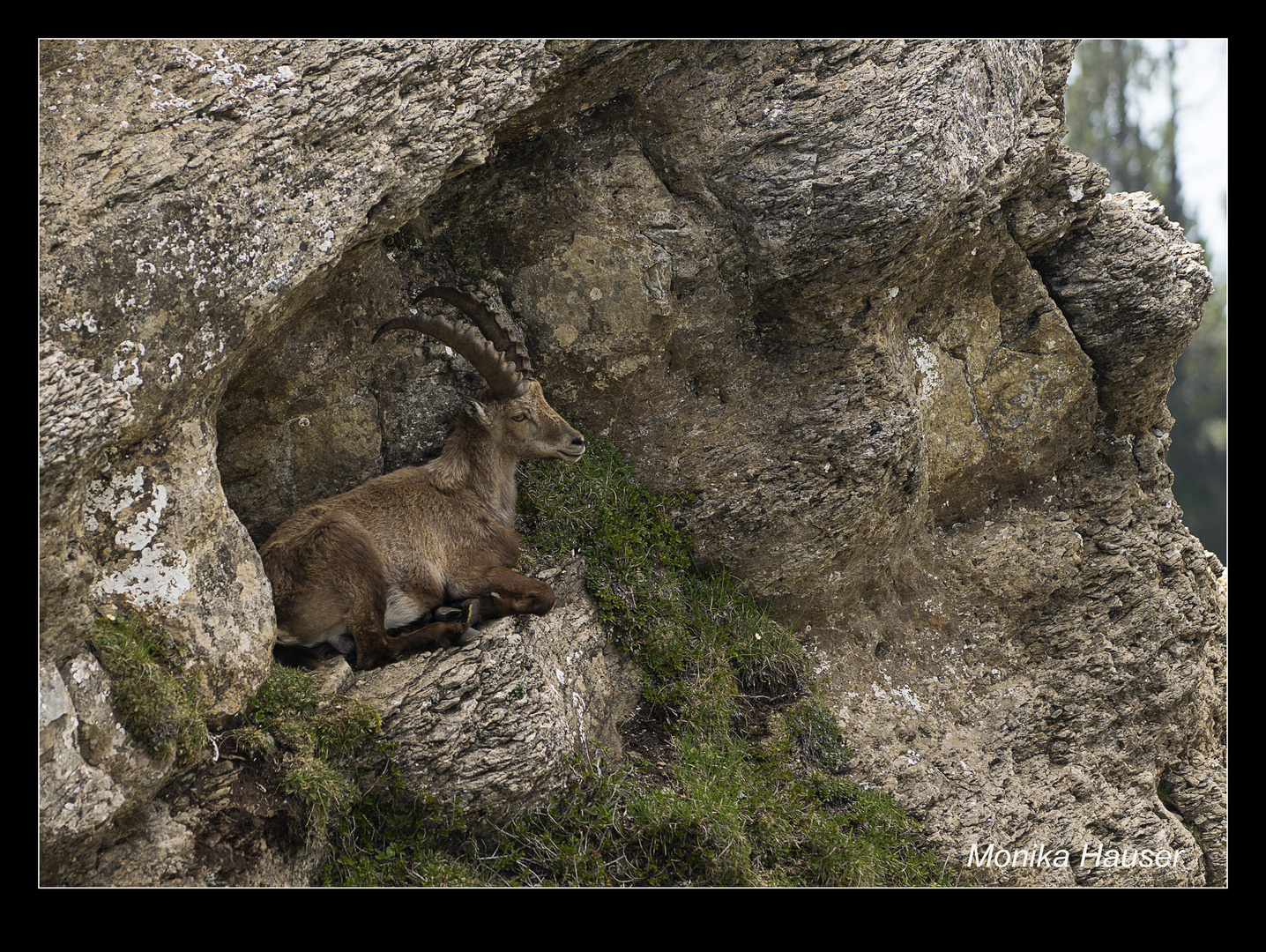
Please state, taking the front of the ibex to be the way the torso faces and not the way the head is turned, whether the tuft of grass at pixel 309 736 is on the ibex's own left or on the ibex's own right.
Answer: on the ibex's own right

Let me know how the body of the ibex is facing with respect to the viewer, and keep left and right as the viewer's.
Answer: facing to the right of the viewer

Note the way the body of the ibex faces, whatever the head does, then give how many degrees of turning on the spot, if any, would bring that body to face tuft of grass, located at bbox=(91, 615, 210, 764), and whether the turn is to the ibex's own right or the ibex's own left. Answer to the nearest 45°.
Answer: approximately 135° to the ibex's own right
